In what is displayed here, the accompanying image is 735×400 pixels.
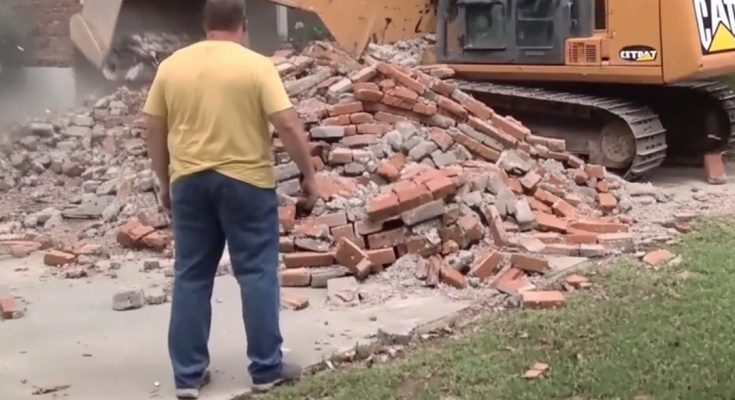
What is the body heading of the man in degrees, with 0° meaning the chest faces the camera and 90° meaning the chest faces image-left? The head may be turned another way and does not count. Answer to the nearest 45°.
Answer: approximately 180°

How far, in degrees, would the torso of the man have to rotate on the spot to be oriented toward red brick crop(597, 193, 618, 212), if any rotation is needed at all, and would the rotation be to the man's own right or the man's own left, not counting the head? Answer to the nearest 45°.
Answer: approximately 45° to the man's own right

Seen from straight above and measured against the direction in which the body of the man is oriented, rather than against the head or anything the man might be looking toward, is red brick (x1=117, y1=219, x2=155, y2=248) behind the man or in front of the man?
in front

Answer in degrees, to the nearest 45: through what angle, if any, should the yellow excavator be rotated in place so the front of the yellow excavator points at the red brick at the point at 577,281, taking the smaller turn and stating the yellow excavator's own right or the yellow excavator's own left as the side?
approximately 135° to the yellow excavator's own left

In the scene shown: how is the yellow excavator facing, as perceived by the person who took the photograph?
facing away from the viewer and to the left of the viewer

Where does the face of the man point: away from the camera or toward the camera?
away from the camera

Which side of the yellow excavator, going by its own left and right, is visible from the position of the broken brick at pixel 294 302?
left
